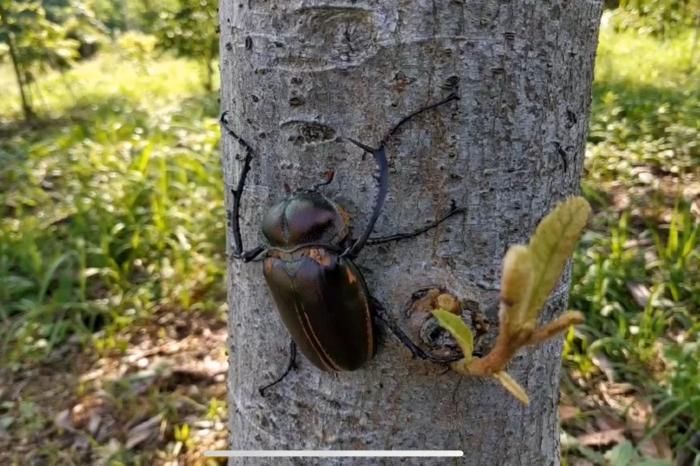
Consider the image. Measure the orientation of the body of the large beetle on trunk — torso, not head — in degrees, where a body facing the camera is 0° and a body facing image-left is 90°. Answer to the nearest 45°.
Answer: approximately 180°

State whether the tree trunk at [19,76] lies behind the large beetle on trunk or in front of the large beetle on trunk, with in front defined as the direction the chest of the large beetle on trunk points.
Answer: in front
